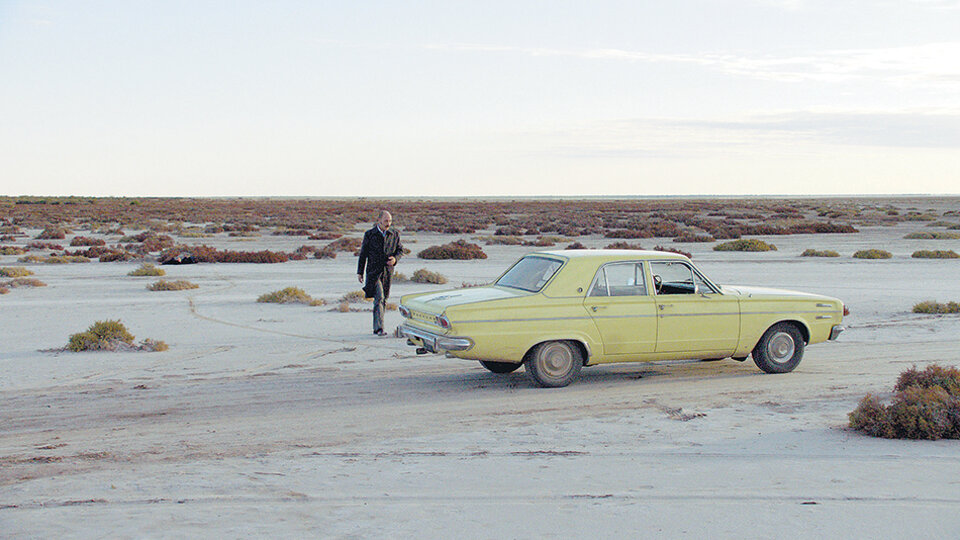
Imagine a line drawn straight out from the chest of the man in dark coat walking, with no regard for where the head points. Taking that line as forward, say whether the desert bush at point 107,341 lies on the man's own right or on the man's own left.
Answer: on the man's own right

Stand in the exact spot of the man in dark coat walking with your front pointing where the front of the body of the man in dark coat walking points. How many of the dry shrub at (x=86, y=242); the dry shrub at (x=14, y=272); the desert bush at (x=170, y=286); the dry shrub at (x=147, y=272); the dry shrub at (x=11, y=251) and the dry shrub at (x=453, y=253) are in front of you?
0

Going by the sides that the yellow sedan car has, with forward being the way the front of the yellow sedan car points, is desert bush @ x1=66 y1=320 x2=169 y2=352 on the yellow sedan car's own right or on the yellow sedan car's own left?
on the yellow sedan car's own left

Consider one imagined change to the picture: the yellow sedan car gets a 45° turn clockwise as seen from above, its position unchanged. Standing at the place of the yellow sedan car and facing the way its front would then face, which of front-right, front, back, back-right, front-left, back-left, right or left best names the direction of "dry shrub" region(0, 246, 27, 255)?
back-left

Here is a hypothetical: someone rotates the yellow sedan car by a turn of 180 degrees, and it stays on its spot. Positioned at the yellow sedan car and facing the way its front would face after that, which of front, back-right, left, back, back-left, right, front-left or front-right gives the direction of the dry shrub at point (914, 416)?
left

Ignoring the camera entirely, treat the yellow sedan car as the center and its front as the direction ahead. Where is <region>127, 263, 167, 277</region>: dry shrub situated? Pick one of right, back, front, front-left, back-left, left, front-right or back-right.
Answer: left

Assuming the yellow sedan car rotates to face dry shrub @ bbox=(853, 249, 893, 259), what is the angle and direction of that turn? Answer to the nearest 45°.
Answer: approximately 45° to its left

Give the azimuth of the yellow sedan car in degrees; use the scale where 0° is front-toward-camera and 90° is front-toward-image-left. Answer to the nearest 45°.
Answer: approximately 225°

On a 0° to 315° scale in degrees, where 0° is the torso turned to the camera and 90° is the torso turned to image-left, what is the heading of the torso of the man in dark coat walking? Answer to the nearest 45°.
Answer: approximately 315°

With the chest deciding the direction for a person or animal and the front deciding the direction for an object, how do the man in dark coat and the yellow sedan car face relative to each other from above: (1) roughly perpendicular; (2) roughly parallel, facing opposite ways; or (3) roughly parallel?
roughly perpendicular

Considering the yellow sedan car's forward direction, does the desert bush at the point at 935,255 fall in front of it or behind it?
in front

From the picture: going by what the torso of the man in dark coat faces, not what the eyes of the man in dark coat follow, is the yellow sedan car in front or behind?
in front

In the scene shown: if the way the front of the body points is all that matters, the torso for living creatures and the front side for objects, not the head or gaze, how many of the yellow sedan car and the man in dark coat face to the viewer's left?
0

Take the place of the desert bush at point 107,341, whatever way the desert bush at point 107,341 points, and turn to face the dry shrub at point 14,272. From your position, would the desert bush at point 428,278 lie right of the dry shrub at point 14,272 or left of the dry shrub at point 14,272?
right

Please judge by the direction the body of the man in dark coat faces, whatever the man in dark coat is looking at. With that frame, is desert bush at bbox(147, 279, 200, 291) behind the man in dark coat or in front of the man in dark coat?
behind

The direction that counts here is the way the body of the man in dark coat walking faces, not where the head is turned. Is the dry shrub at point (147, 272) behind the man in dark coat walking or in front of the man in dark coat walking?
behind

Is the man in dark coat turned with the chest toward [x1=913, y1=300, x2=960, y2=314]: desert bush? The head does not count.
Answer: no

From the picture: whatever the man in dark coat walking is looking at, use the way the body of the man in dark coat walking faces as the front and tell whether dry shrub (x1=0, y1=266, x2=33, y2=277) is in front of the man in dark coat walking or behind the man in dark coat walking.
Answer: behind
